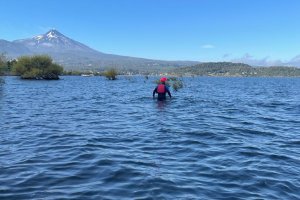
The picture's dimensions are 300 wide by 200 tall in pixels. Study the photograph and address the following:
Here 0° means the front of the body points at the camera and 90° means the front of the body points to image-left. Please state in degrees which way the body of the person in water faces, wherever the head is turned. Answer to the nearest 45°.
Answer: approximately 180°
